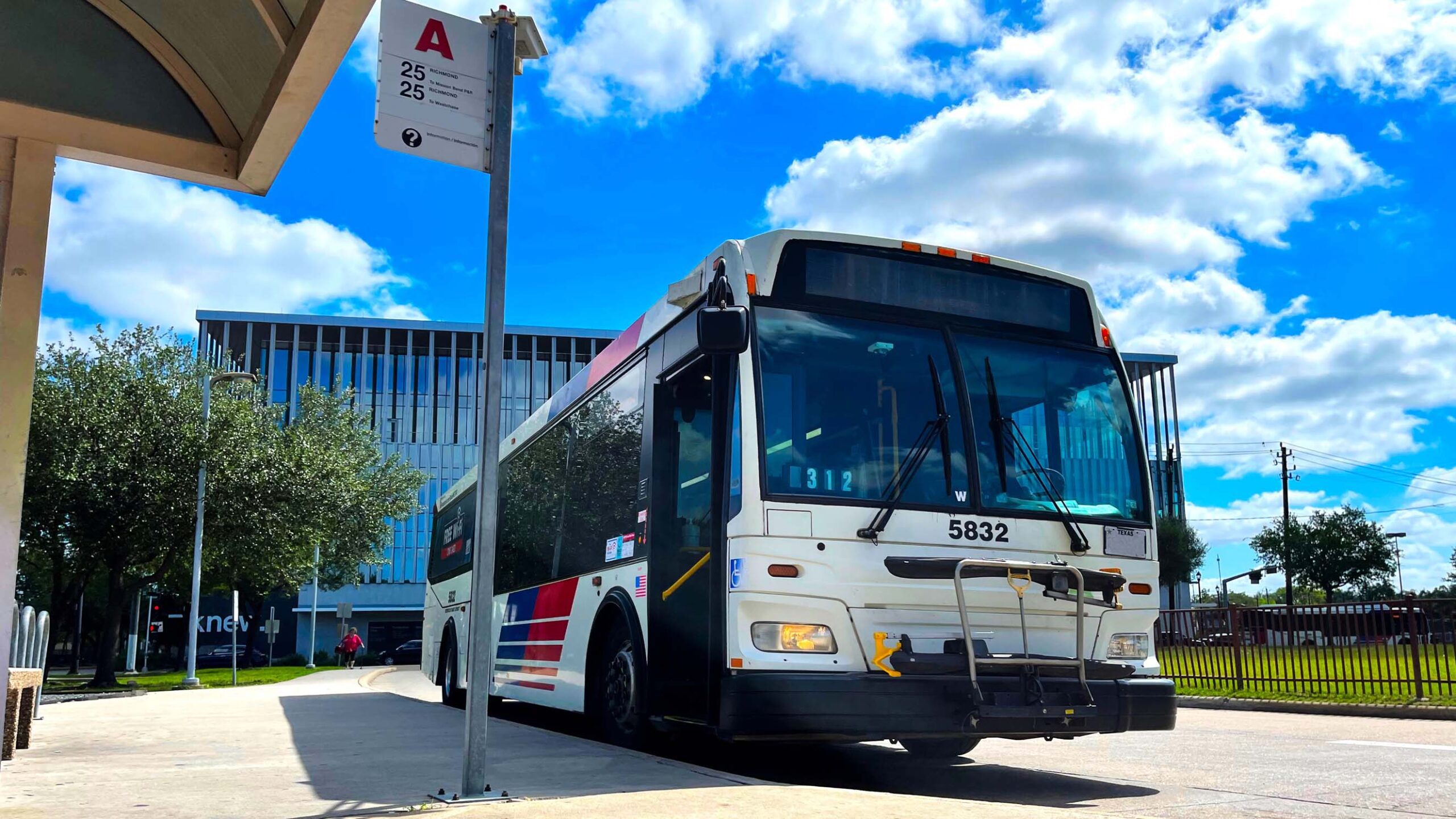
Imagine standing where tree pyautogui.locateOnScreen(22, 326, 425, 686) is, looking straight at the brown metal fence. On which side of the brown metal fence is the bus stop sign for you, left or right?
right

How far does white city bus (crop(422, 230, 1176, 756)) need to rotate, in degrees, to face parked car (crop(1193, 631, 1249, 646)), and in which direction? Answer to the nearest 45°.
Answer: approximately 90° to its left

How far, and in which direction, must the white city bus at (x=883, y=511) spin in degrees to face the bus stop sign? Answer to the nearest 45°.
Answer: approximately 90° to its right

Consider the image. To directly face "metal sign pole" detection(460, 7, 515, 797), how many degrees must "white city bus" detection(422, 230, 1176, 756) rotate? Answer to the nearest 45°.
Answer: approximately 90° to its right

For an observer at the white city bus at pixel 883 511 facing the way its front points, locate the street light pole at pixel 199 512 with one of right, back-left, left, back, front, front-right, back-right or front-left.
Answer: back

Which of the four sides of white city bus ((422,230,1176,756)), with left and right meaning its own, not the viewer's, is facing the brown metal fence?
left
